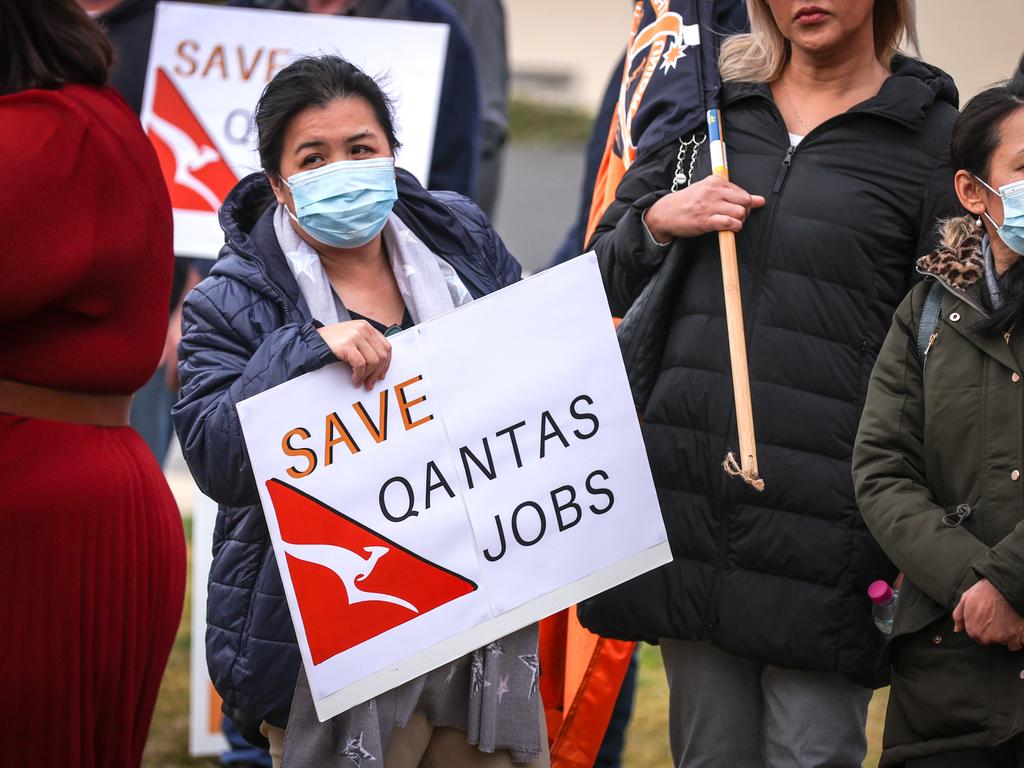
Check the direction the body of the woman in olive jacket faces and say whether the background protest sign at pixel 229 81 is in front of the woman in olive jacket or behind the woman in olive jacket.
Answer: behind

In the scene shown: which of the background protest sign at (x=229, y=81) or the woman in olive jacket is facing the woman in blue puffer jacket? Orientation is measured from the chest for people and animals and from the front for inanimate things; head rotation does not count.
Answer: the background protest sign

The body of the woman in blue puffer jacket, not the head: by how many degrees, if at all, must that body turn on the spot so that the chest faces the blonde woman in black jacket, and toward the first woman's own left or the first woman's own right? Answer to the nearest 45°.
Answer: approximately 45° to the first woman's own left

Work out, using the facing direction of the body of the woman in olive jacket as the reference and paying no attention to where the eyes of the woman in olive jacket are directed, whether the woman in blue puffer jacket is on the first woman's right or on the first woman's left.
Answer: on the first woman's right

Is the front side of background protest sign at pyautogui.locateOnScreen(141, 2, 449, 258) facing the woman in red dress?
yes

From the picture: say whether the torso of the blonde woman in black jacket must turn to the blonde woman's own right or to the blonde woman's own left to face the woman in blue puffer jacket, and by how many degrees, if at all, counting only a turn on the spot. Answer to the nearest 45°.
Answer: approximately 90° to the blonde woman's own right

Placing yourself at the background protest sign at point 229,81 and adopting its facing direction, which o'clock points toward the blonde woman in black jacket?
The blonde woman in black jacket is roughly at 11 o'clock from the background protest sign.

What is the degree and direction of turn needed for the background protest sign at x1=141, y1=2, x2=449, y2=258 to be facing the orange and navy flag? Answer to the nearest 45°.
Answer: approximately 45° to its left

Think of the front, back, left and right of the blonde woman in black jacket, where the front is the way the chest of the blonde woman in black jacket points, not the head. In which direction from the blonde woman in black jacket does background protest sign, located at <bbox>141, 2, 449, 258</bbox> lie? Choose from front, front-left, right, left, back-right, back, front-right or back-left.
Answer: back-right

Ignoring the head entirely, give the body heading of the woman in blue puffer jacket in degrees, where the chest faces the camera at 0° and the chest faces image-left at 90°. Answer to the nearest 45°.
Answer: approximately 315°
